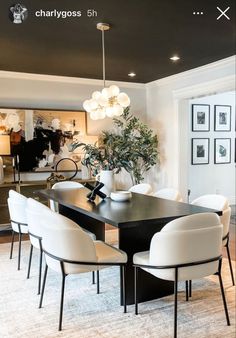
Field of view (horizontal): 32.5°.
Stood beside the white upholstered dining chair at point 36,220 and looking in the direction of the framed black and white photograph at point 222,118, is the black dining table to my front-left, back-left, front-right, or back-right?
front-right

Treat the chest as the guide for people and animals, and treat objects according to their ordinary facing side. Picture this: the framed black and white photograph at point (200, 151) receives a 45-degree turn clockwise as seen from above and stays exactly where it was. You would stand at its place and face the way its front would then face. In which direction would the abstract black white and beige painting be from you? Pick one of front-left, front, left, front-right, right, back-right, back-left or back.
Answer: front

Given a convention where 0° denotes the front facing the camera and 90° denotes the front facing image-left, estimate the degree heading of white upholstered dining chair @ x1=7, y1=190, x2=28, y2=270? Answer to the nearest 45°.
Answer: approximately 225°

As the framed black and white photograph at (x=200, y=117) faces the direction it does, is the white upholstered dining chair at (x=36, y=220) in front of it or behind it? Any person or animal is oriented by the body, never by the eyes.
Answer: in front

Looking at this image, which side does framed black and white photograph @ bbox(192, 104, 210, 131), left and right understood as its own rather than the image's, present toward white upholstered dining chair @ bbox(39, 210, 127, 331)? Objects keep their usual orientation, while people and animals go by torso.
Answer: front

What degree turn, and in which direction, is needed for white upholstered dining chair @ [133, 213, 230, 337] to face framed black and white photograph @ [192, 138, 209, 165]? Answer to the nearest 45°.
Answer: approximately 45° to its right

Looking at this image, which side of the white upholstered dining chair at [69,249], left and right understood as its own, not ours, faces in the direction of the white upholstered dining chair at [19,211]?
left

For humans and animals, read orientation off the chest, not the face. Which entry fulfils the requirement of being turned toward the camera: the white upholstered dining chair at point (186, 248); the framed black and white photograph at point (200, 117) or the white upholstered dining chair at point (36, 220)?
the framed black and white photograph

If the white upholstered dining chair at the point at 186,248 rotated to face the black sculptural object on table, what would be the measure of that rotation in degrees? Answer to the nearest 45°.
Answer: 0° — it already faces it

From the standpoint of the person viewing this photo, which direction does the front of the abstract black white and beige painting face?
facing the viewer

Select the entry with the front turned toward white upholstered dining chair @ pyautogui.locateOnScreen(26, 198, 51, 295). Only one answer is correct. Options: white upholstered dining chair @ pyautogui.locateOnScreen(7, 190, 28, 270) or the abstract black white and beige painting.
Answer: the abstract black white and beige painting

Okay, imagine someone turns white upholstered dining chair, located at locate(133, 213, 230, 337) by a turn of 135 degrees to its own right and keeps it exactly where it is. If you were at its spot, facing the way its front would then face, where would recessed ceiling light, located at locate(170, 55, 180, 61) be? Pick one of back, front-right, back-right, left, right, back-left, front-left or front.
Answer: left

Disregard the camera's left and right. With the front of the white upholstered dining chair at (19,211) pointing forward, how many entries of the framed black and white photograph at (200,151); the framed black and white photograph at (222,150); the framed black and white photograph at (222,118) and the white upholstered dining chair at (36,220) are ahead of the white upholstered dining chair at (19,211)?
3

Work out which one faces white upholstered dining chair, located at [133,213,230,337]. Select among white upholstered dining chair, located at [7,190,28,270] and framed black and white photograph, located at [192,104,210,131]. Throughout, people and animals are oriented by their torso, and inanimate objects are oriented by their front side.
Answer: the framed black and white photograph

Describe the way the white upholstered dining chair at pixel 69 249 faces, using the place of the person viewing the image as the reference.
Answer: facing away from the viewer and to the right of the viewer

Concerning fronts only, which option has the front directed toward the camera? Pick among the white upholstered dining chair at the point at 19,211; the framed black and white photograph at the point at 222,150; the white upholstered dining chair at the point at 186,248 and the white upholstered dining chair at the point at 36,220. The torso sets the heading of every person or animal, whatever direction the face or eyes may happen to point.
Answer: the framed black and white photograph
